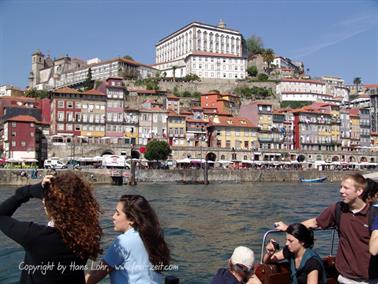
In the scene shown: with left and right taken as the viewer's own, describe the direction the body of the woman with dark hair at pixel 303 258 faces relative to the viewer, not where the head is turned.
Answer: facing the viewer and to the left of the viewer

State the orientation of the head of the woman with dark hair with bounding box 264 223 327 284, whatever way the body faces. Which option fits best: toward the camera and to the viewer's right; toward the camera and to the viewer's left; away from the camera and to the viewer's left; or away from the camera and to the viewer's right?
toward the camera and to the viewer's left

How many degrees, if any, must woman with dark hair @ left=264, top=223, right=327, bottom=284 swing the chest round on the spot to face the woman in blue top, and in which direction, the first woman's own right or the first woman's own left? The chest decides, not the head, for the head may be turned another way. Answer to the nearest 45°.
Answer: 0° — they already face them

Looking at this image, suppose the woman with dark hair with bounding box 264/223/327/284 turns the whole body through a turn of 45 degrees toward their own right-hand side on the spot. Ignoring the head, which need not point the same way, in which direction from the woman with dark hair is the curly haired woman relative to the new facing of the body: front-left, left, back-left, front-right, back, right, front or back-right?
front-left
